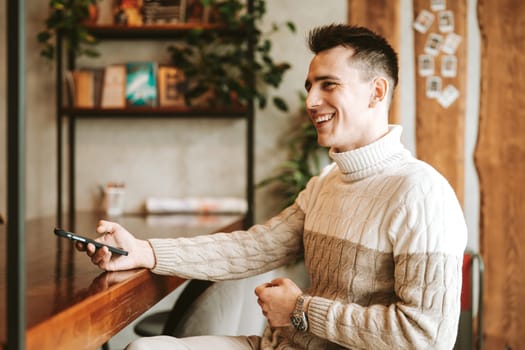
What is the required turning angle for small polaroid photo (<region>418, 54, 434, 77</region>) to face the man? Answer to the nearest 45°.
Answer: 0° — it already faces them

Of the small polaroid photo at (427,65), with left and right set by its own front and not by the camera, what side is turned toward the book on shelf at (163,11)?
right

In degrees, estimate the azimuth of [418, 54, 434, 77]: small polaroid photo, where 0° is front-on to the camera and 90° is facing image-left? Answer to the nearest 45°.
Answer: approximately 0°
